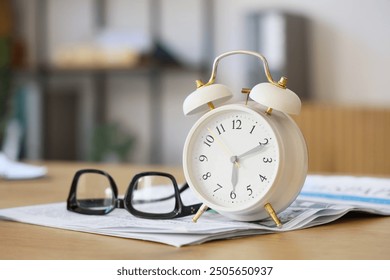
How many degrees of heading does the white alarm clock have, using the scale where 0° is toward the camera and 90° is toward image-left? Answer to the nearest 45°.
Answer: approximately 45°

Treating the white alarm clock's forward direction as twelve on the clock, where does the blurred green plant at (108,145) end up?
The blurred green plant is roughly at 4 o'clock from the white alarm clock.

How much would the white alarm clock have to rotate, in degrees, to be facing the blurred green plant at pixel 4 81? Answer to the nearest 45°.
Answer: approximately 90° to its right

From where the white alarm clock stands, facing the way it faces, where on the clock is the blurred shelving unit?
The blurred shelving unit is roughly at 4 o'clock from the white alarm clock.
